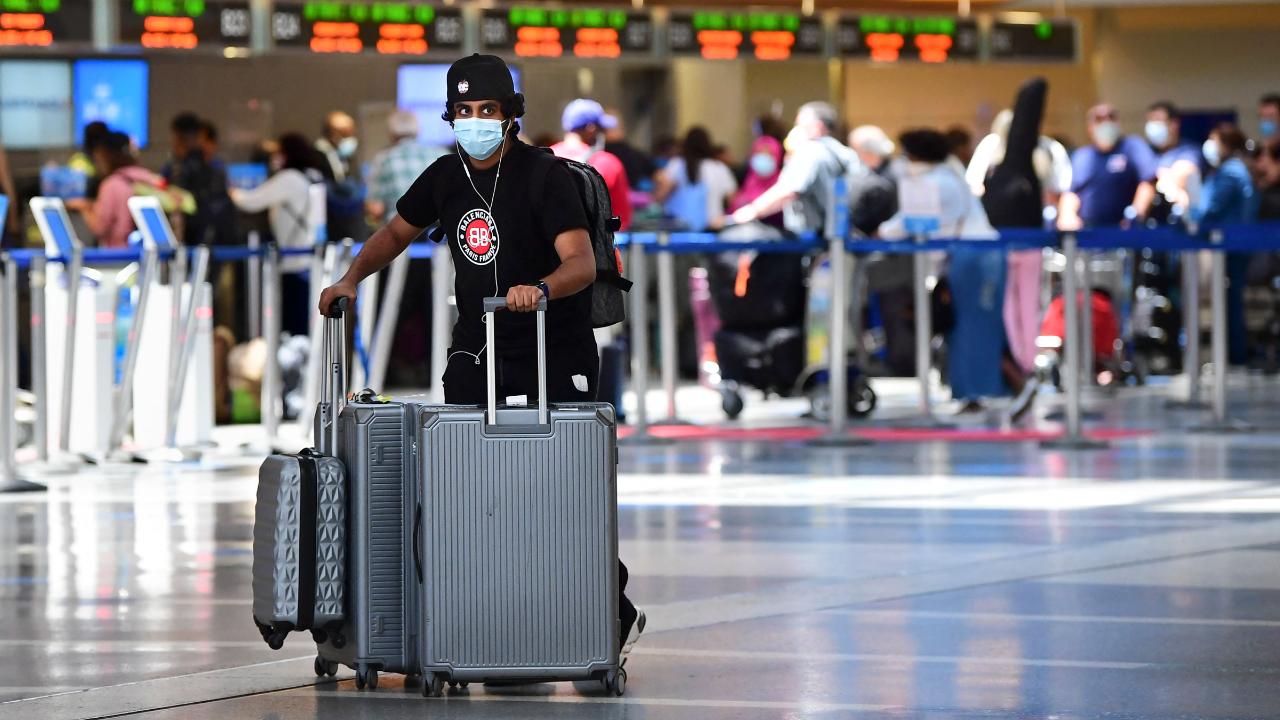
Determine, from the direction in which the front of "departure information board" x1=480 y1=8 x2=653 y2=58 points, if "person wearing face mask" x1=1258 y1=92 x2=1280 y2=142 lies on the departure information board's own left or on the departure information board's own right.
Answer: on the departure information board's own left

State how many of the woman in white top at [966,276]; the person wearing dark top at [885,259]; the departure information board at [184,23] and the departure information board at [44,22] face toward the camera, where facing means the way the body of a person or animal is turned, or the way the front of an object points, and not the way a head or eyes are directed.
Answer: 2

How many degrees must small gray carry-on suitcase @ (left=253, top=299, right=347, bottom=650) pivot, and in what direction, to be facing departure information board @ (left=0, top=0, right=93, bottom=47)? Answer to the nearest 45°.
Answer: approximately 90° to its right

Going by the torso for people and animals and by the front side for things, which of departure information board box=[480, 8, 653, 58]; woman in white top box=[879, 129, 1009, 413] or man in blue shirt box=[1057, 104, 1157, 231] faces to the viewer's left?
the woman in white top

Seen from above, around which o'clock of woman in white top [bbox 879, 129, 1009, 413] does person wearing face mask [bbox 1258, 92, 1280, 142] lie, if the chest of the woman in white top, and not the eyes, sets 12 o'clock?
The person wearing face mask is roughly at 4 o'clock from the woman in white top.

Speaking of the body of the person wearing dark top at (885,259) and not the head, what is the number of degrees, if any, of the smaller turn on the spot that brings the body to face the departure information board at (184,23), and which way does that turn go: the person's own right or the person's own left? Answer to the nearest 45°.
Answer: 0° — they already face it

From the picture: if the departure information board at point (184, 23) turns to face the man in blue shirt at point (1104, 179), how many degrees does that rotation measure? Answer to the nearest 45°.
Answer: approximately 45° to its left

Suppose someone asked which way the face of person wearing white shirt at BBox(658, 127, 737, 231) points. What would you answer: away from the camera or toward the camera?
away from the camera

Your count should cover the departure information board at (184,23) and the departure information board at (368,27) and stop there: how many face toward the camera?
2
